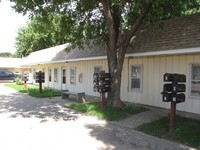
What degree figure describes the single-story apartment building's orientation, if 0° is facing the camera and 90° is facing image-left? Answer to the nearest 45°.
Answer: approximately 45°

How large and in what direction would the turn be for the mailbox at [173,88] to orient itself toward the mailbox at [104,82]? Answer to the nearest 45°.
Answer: approximately 90° to its right

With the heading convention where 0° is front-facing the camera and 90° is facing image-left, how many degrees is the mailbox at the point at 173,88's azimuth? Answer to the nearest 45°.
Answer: approximately 45°

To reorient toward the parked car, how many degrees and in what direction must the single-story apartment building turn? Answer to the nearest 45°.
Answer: approximately 90° to its right
